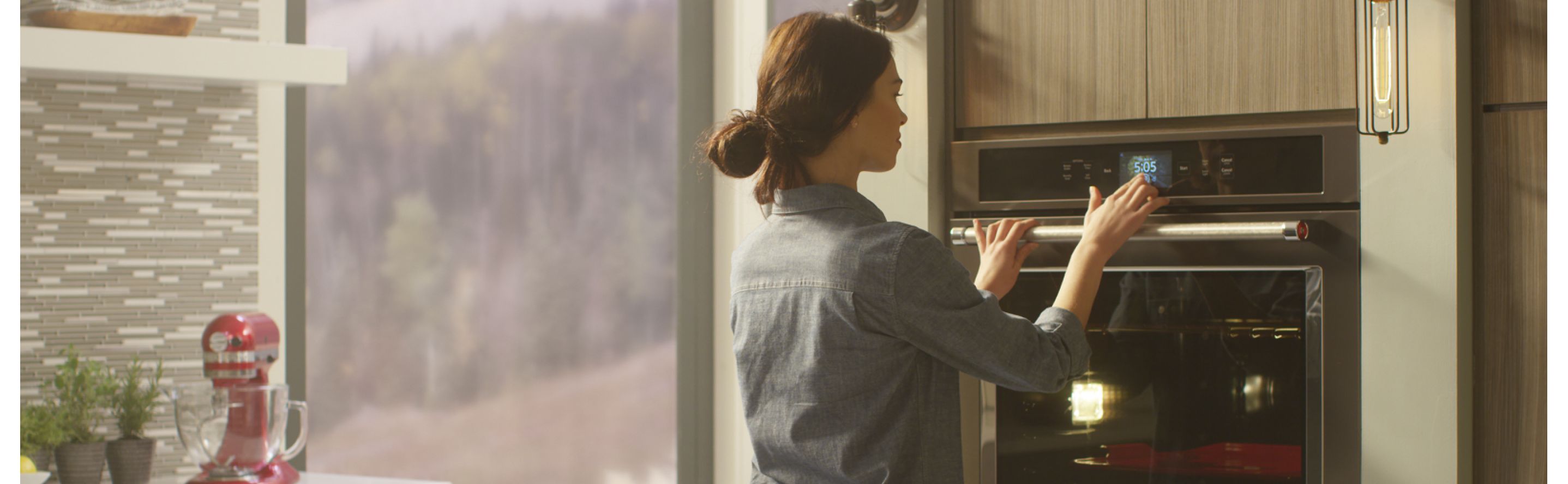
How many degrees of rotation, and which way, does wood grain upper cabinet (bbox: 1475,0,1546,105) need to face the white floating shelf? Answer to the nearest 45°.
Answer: approximately 45° to its right

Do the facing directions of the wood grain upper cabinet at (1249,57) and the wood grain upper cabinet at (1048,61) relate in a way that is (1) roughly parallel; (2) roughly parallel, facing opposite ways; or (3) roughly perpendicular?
roughly parallel

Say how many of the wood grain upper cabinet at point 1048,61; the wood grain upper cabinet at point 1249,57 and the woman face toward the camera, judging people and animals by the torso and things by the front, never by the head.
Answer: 2

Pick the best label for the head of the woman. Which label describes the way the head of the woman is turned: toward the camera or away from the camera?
away from the camera

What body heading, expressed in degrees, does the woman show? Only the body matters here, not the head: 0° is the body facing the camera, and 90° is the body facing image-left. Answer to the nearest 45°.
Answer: approximately 225°

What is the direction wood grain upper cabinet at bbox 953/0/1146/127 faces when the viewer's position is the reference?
facing the viewer

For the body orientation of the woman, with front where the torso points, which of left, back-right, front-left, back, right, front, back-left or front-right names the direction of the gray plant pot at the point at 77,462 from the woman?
back-left

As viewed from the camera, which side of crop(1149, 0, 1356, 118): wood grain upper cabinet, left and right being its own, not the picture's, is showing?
front

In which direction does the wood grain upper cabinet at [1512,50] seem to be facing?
toward the camera

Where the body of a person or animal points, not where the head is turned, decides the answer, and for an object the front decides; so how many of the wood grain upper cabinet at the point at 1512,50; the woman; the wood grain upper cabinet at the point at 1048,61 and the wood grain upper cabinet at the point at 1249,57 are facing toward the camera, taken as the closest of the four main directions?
3

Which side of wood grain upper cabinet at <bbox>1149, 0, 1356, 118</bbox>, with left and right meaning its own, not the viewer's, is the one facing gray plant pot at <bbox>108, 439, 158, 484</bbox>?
right

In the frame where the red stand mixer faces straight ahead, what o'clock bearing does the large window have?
The large window is roughly at 6 o'clock from the red stand mixer.

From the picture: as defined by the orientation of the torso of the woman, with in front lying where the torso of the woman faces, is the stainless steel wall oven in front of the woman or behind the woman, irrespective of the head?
in front
